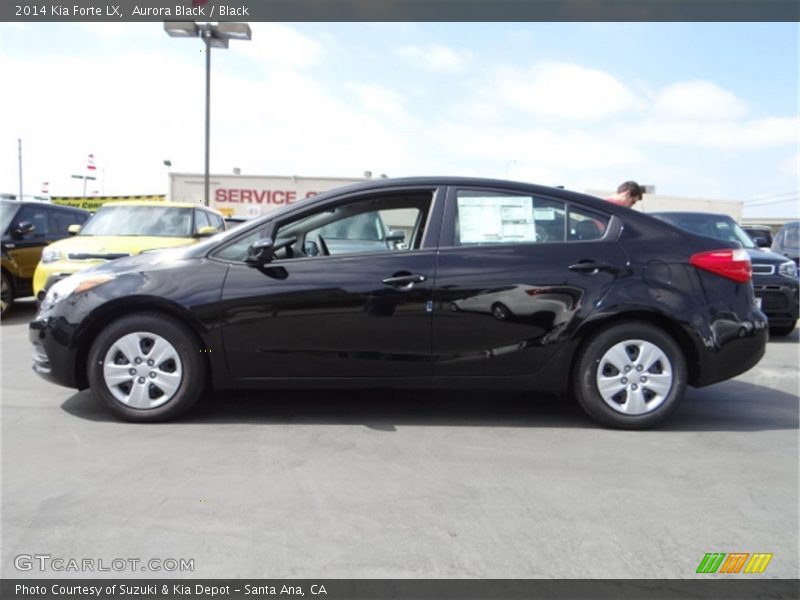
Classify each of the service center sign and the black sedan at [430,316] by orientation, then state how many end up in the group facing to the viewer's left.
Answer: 1

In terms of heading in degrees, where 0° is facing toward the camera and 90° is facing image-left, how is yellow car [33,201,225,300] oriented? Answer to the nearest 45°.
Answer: approximately 45°

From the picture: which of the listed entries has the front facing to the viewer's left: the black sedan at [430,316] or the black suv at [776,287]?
the black sedan at [430,316]

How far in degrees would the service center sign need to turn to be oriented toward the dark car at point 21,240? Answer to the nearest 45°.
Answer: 0° — it already faces it

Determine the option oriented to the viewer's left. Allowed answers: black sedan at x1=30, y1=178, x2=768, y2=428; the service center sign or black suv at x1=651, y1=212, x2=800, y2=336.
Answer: black sedan at x1=30, y1=178, x2=768, y2=428

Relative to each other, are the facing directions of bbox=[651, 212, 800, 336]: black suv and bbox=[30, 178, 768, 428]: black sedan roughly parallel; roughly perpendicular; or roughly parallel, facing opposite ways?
roughly perpendicular

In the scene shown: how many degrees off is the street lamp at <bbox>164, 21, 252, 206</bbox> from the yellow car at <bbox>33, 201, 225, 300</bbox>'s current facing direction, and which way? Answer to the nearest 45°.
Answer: approximately 135° to its right

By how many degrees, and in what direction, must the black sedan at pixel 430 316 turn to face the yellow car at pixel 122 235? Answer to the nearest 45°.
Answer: approximately 45° to its right

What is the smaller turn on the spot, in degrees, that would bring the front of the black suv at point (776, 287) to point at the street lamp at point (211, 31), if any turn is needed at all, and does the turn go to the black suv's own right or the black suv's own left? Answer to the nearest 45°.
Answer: approximately 135° to the black suv's own right

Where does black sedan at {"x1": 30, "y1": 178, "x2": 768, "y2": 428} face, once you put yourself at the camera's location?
facing to the left of the viewer

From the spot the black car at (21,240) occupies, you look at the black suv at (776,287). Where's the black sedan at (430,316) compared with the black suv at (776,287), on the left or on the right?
right

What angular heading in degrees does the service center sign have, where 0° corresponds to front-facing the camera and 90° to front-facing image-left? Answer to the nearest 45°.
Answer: approximately 0°
